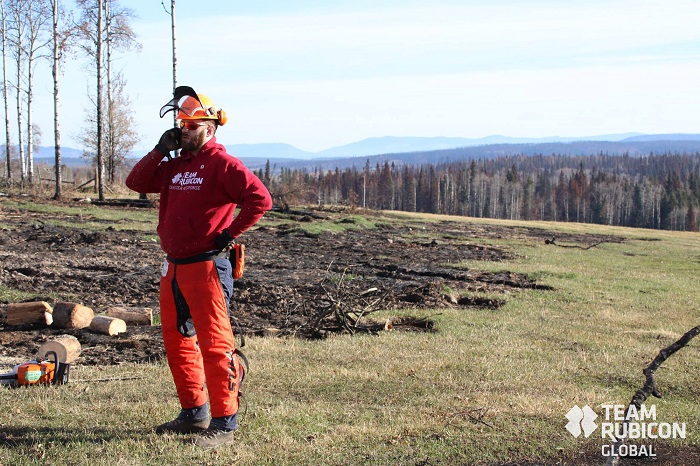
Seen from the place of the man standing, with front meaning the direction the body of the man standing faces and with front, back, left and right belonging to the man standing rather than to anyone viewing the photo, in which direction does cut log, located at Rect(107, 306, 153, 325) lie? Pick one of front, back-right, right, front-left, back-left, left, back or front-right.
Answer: back-right

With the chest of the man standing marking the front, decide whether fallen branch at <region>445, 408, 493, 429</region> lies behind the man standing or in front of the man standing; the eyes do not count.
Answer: behind

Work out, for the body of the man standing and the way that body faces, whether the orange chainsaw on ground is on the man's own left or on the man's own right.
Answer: on the man's own right

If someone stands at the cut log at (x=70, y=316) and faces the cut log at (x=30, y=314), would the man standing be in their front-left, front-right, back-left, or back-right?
back-left

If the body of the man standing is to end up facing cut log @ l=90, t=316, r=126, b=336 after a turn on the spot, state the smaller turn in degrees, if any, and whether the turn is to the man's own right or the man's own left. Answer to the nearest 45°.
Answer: approximately 135° to the man's own right

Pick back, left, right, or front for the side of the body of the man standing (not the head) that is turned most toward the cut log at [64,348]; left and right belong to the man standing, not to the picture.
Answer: right

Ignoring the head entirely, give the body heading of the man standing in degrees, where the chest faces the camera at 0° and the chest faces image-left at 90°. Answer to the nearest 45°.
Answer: approximately 45°

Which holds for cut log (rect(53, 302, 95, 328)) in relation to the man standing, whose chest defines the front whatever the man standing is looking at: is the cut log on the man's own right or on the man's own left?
on the man's own right
